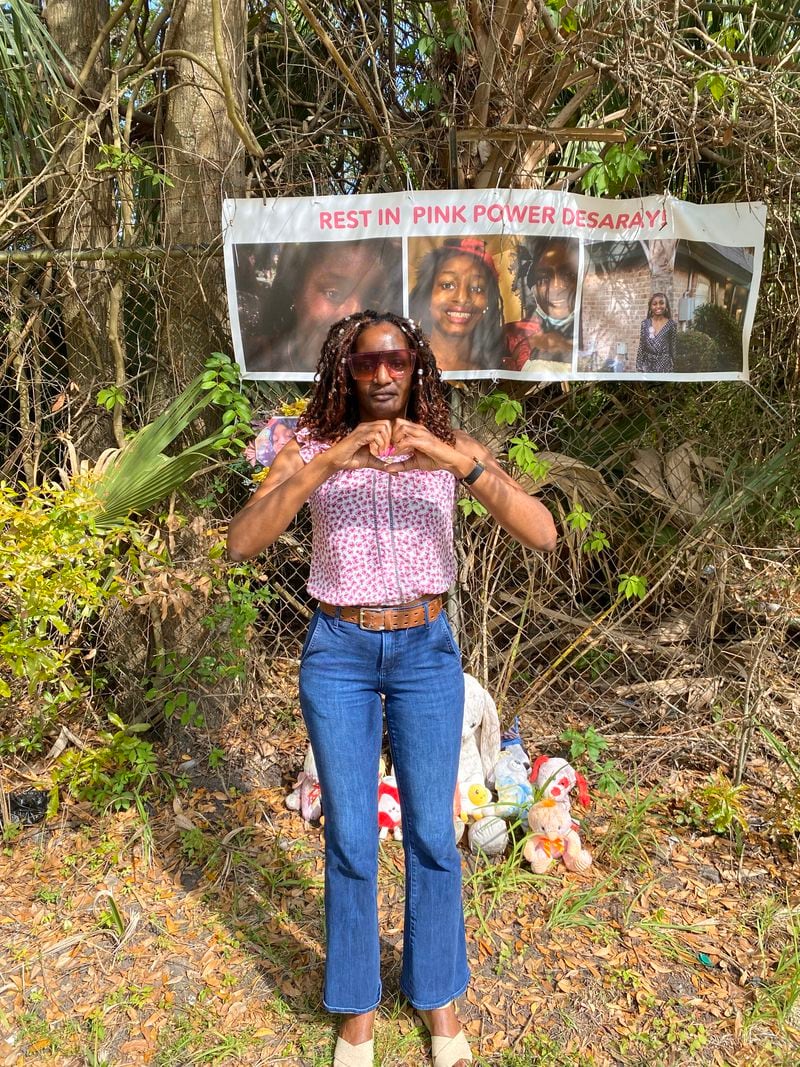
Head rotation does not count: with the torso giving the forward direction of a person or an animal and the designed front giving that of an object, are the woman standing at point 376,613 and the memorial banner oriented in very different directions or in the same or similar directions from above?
same or similar directions

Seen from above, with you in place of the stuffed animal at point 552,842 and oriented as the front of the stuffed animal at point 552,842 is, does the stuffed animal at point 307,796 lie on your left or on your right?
on your right

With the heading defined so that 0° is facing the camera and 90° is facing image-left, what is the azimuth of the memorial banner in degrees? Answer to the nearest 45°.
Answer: approximately 0°

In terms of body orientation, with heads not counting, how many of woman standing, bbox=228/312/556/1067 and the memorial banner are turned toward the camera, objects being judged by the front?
2

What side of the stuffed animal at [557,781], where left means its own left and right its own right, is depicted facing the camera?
front

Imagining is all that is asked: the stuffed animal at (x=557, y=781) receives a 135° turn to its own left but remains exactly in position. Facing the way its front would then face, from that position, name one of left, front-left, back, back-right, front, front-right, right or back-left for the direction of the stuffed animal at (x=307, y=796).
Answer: back-left

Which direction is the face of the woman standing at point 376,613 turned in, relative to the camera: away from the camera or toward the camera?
toward the camera

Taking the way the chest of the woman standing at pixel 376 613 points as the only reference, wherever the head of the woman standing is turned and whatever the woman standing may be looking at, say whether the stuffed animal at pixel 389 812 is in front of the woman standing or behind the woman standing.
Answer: behind

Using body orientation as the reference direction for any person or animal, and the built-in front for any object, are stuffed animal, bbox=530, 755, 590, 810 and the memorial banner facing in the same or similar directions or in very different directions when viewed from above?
same or similar directions

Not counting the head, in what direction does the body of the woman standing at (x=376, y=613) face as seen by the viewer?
toward the camera
